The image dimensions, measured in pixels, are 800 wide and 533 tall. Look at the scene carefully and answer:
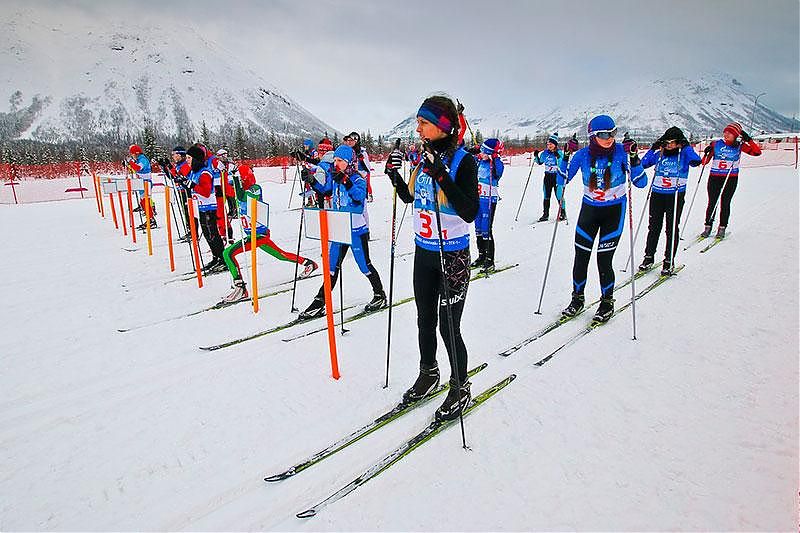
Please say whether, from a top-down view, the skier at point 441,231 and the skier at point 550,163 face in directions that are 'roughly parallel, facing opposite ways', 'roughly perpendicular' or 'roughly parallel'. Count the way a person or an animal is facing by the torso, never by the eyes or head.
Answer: roughly parallel

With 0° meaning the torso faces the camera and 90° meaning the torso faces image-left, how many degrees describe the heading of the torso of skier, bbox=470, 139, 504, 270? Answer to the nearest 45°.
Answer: approximately 45°

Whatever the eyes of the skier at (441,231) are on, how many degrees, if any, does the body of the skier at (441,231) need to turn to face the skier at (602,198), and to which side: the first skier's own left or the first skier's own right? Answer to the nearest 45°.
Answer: approximately 180°

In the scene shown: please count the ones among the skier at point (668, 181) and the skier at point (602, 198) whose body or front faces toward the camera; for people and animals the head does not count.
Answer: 2

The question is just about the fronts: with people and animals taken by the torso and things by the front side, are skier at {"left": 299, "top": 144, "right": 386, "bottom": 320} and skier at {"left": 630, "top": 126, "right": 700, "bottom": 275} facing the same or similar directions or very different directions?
same or similar directions

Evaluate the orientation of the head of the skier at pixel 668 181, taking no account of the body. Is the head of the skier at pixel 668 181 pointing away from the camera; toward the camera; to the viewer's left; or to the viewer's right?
toward the camera

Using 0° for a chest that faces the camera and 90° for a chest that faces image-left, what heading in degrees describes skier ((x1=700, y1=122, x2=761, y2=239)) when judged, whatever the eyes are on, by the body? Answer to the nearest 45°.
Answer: approximately 45°

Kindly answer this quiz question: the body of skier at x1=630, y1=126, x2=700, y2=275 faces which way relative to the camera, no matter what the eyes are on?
toward the camera

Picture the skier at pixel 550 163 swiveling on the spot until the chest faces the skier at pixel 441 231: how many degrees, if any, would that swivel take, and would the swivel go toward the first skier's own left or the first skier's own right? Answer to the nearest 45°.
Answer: approximately 45° to the first skier's own left

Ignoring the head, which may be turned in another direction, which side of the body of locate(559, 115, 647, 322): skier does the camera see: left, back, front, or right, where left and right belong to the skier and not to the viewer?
front

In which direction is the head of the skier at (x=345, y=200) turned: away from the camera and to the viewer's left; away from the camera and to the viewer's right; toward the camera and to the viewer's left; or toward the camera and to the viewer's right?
toward the camera and to the viewer's left

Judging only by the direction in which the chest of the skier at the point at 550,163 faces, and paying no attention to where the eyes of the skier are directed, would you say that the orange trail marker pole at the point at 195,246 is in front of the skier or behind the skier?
in front
